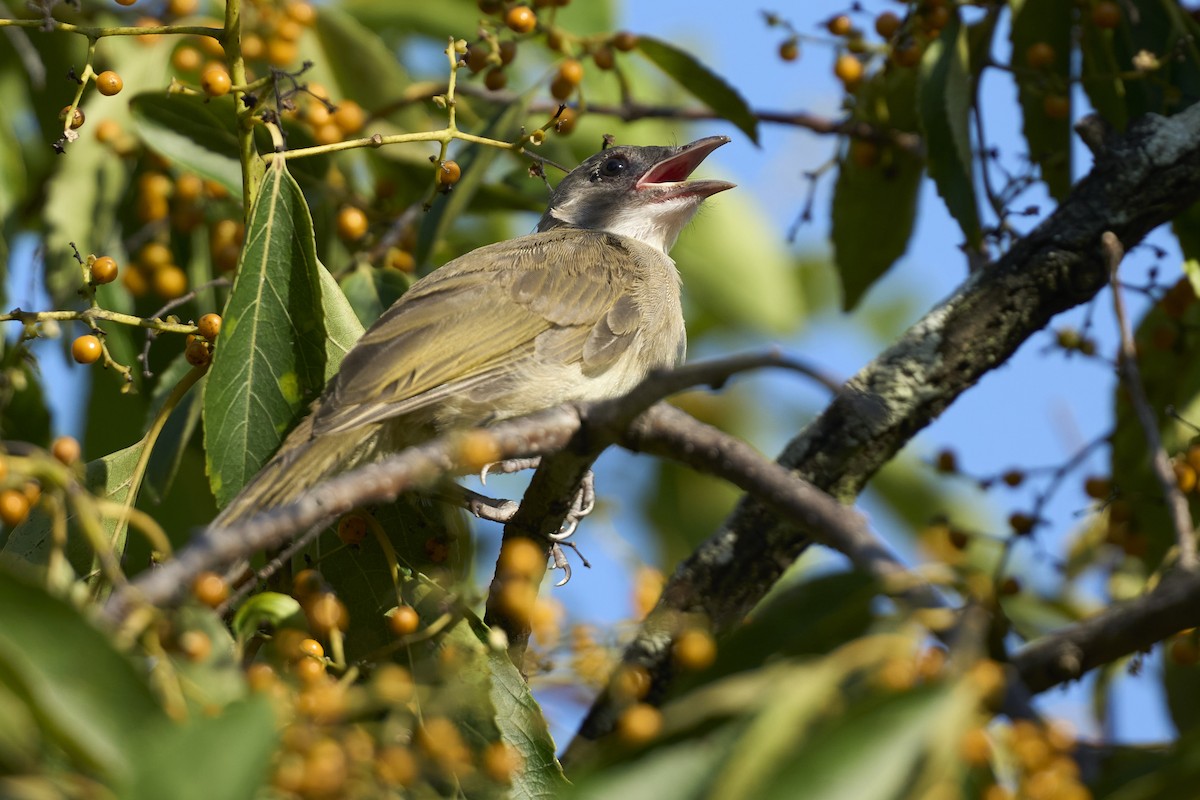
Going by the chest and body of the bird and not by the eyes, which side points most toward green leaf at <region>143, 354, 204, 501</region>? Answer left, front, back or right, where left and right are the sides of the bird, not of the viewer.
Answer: back

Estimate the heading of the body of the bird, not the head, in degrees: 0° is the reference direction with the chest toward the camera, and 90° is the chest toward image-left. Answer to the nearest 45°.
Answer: approximately 270°

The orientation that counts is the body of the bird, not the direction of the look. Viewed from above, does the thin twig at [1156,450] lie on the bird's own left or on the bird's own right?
on the bird's own right

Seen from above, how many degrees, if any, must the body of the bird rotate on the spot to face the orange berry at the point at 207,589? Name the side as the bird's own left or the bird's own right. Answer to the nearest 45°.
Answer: approximately 90° to the bird's own right

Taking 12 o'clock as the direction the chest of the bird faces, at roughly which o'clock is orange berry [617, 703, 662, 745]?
The orange berry is roughly at 3 o'clock from the bird.

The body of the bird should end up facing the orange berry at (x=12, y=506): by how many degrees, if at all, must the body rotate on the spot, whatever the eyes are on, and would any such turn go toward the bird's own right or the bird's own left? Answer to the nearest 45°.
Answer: approximately 135° to the bird's own right

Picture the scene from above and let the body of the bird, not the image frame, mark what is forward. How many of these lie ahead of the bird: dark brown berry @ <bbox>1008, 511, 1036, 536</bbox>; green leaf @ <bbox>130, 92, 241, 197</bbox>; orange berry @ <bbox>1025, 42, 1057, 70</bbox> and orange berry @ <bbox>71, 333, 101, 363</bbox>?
2

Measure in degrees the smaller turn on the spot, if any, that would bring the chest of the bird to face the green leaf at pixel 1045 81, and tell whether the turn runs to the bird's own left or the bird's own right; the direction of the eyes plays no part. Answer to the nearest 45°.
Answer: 0° — it already faces it
